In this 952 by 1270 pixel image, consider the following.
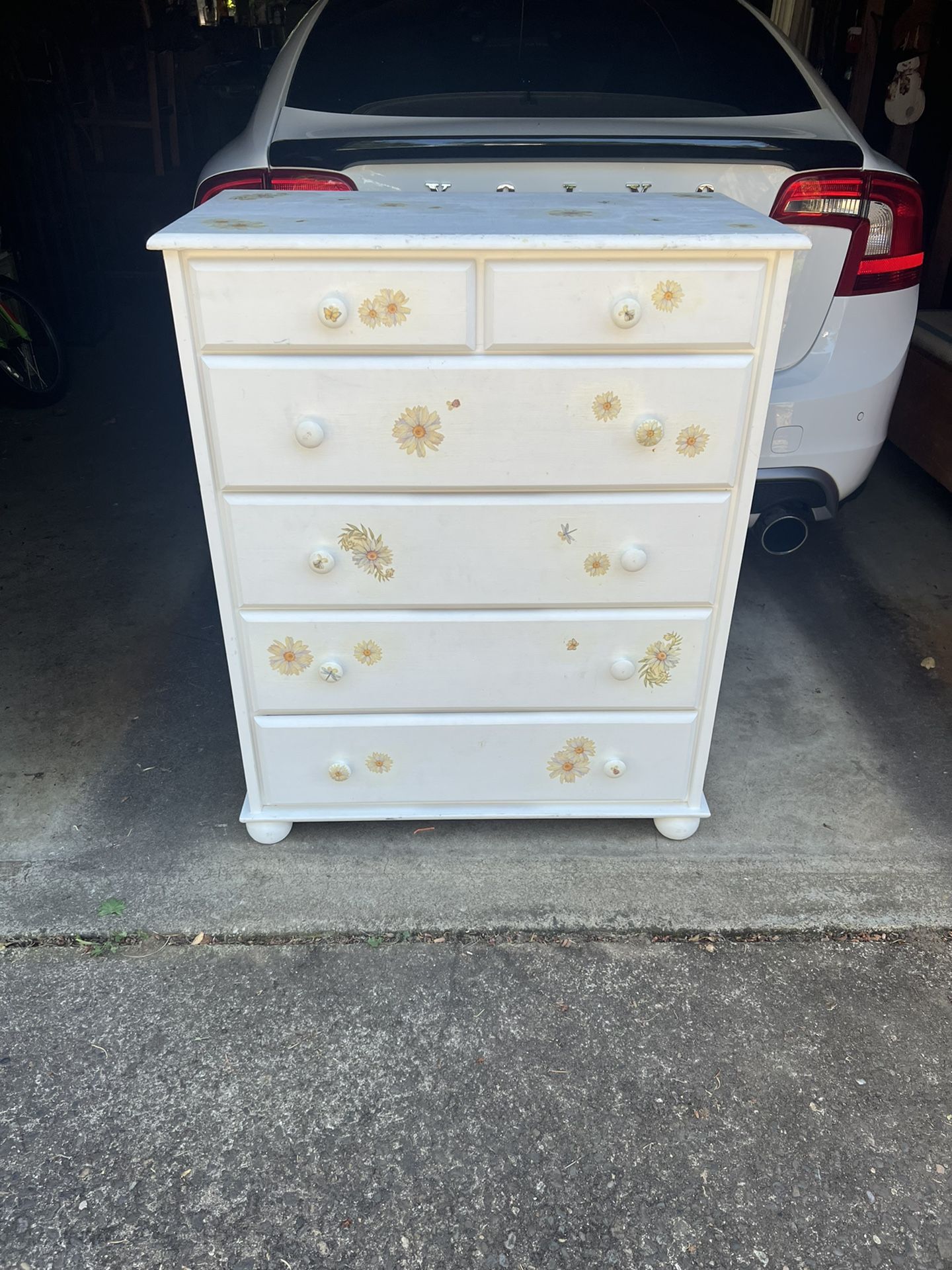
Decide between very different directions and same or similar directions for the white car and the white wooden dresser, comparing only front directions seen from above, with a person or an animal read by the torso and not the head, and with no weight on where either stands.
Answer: very different directions

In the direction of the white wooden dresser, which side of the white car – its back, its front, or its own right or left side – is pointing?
back

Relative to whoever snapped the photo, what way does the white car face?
facing away from the viewer

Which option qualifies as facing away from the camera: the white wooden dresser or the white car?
the white car

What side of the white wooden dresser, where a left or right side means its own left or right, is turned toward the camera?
front

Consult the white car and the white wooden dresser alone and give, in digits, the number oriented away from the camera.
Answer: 1

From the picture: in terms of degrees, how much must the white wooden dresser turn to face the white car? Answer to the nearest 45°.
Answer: approximately 180°
